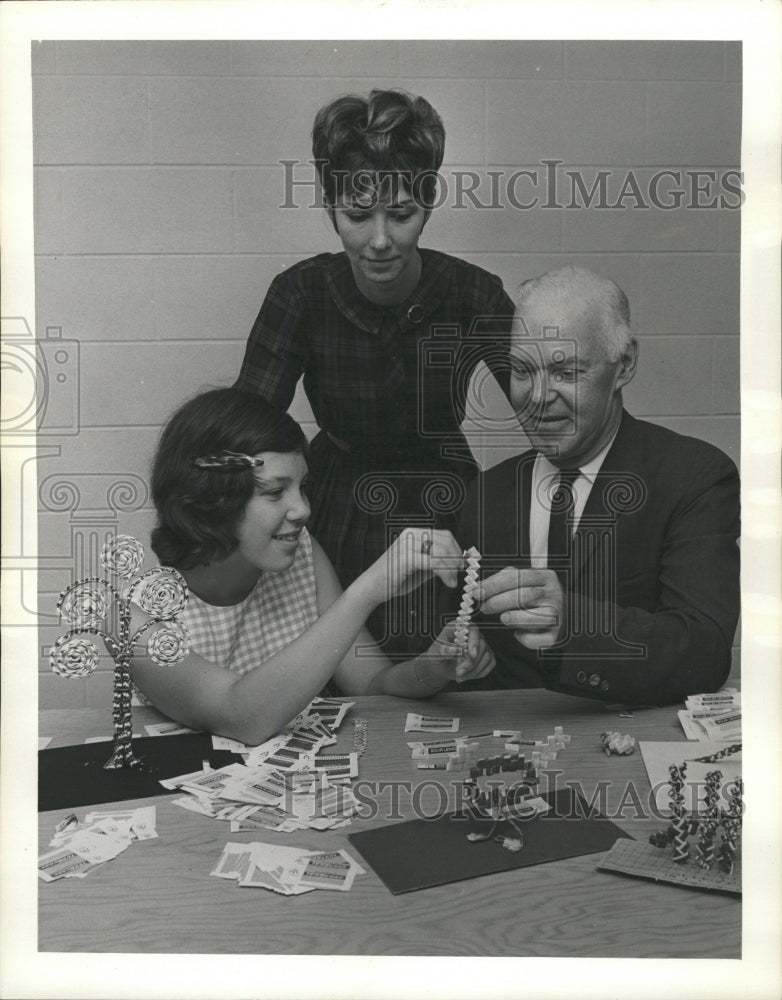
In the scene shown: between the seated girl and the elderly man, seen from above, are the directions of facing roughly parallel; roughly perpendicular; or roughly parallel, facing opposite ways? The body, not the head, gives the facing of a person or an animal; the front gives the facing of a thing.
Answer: roughly perpendicular

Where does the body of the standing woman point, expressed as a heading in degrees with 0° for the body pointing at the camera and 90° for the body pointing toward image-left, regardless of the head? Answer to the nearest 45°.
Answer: approximately 0°

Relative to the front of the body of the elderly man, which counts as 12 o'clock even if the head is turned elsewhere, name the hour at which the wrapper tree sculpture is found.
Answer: The wrapper tree sculpture is roughly at 1 o'clock from the elderly man.

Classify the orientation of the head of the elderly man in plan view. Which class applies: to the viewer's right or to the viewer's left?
to the viewer's left

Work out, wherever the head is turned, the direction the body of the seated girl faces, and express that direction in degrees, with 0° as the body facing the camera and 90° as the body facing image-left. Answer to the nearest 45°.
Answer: approximately 315°
